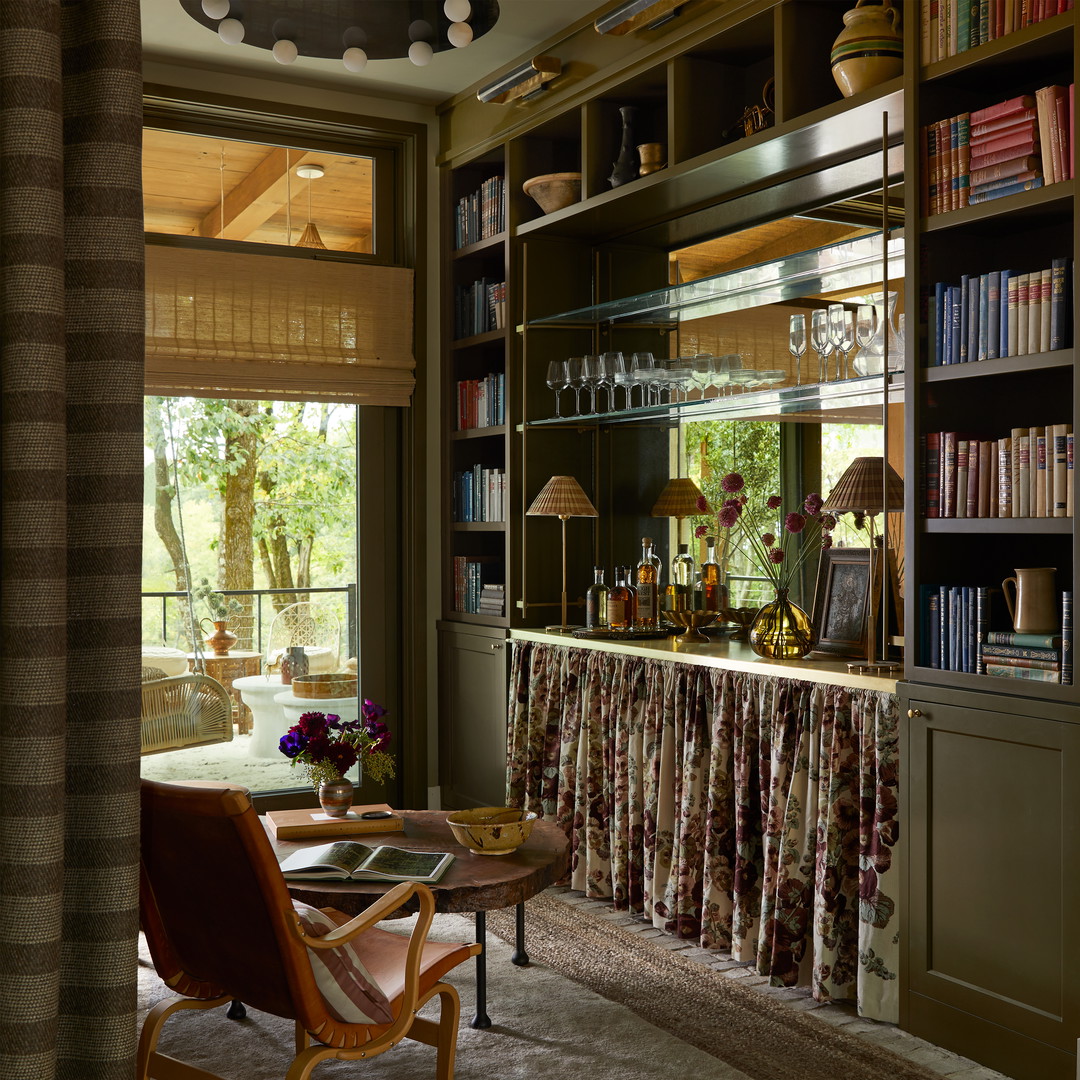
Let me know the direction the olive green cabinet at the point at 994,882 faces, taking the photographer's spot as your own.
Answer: facing the viewer and to the left of the viewer

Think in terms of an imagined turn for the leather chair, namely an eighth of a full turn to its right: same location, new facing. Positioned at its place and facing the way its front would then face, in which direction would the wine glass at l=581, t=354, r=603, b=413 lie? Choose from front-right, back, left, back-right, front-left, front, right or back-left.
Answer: front-left

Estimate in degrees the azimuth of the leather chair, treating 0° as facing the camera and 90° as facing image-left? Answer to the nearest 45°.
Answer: approximately 225°

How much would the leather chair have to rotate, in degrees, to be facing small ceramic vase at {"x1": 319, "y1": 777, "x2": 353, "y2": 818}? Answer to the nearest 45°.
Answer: approximately 45° to its left

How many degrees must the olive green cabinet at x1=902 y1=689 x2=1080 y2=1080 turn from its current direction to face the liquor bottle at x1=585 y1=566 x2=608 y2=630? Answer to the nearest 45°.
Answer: approximately 90° to its right

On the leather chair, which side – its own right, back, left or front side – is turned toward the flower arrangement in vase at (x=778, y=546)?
front

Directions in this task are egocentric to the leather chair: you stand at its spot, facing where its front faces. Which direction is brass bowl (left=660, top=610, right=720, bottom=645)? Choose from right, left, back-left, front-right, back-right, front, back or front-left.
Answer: front

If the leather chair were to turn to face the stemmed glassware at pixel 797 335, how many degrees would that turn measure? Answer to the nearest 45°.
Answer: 0° — it already faces it

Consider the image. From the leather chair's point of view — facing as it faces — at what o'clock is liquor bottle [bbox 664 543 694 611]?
The liquor bottle is roughly at 12 o'clock from the leather chair.

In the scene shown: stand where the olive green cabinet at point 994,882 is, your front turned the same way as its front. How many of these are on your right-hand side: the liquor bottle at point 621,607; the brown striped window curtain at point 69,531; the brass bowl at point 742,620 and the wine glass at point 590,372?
3

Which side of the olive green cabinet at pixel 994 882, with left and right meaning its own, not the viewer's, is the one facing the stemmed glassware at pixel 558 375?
right

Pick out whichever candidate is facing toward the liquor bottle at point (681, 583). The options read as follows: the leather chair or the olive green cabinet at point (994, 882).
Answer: the leather chair

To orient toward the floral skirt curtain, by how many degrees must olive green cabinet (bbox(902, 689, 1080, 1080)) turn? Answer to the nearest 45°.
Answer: approximately 90° to its right

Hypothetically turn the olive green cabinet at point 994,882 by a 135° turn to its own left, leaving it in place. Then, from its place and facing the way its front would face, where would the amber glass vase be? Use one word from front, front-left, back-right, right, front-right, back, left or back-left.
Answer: back-left

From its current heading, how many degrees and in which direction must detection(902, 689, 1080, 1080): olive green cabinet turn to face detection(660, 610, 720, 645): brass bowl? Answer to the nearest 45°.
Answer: approximately 90° to its right

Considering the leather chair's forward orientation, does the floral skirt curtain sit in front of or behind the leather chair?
in front
